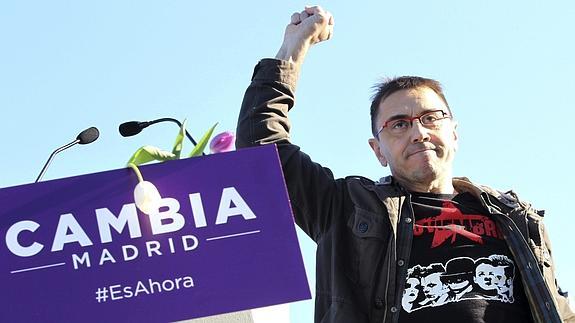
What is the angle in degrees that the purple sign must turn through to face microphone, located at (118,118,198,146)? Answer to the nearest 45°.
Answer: approximately 180°

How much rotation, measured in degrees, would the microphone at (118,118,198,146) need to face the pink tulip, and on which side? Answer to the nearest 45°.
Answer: approximately 135° to its left

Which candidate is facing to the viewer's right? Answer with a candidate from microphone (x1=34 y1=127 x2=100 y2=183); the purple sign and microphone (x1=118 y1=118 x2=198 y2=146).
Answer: microphone (x1=34 y1=127 x2=100 y2=183)

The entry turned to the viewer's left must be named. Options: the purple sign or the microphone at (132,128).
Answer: the microphone

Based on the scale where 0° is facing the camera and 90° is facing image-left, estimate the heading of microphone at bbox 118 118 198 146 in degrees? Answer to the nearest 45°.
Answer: approximately 90°

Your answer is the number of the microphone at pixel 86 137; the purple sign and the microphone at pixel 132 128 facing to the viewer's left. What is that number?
1

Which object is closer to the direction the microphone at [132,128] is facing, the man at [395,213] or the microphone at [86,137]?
the microphone

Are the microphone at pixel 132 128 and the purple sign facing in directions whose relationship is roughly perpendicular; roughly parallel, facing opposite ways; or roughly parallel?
roughly perpendicular

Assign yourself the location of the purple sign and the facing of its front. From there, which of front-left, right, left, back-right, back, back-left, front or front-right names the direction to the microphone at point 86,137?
back

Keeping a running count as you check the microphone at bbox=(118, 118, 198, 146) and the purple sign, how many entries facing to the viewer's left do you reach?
1

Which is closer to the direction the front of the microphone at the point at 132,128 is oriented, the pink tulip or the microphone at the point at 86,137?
the microphone

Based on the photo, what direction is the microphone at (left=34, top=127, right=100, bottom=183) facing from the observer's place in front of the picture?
facing to the right of the viewer

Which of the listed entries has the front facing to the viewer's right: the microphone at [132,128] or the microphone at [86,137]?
the microphone at [86,137]

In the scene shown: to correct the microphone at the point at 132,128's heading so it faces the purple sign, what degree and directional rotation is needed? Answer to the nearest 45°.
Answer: approximately 90° to its left
